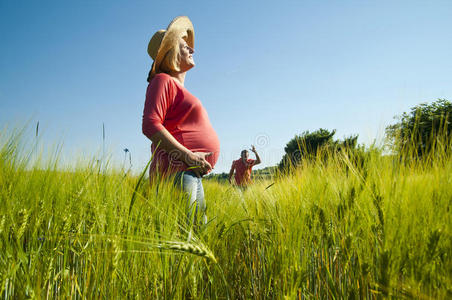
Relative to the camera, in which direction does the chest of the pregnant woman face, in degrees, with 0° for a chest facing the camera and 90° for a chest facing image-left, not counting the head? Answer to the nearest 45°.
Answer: approximately 270°

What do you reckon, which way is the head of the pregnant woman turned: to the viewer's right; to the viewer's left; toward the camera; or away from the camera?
to the viewer's right
